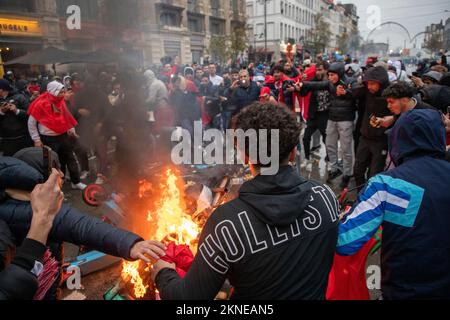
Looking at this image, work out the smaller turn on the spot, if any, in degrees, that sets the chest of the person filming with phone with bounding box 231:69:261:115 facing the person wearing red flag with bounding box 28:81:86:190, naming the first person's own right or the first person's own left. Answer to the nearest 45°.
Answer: approximately 45° to the first person's own right

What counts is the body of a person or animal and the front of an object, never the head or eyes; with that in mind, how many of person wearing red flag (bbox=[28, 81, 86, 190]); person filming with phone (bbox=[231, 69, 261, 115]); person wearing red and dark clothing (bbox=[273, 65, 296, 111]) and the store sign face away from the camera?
0

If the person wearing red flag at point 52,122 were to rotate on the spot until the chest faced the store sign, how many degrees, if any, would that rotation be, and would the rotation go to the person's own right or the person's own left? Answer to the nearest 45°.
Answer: approximately 135° to the person's own left

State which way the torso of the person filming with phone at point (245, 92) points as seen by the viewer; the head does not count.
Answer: toward the camera

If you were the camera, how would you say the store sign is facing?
facing the viewer and to the right of the viewer

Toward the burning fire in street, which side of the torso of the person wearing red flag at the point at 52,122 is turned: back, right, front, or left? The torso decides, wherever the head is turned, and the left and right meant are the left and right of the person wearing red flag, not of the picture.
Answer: front

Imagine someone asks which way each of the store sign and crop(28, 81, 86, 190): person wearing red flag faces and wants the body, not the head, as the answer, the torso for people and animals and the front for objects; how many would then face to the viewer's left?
0

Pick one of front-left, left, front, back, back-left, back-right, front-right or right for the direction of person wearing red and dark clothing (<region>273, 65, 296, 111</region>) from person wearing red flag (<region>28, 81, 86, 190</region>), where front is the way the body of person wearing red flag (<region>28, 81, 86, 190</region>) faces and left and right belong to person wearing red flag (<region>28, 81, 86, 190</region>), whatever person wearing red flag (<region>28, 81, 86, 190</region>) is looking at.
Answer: front-left

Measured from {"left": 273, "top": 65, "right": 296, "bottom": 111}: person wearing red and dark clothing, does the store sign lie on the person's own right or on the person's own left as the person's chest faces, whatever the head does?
on the person's own right

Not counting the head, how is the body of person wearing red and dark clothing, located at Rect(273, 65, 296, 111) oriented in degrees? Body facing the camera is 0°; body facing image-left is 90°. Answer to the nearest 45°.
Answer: approximately 45°

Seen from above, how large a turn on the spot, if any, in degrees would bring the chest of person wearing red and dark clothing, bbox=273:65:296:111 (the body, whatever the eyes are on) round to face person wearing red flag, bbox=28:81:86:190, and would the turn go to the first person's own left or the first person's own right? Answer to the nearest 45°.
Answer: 0° — they already face them

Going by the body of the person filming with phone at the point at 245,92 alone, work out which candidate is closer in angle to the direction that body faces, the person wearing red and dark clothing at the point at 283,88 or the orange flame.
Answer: the orange flame

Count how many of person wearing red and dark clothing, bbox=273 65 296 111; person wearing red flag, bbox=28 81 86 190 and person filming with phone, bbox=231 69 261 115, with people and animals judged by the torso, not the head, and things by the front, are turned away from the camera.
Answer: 0

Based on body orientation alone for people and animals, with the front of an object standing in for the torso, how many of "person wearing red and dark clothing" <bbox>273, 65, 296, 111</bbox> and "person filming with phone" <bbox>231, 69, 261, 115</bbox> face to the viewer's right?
0

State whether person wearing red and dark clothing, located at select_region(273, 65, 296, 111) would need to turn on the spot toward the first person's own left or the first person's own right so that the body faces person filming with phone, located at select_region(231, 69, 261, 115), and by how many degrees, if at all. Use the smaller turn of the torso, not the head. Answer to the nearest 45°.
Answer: approximately 45° to the first person's own right
